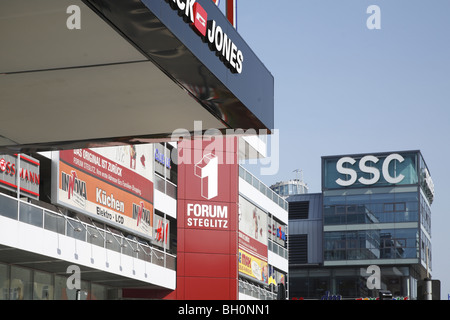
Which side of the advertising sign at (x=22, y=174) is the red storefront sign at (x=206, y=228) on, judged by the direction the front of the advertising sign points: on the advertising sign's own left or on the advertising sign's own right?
on the advertising sign's own left

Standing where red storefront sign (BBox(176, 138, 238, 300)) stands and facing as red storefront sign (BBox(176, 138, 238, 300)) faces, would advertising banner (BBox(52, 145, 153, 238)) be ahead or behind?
ahead

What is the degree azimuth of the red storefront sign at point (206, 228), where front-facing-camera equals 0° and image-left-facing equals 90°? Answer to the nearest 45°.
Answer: approximately 0°

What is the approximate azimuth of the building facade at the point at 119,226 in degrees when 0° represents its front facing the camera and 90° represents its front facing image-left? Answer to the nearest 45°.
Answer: approximately 315°

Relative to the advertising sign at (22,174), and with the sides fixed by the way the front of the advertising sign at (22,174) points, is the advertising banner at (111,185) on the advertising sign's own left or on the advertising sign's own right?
on the advertising sign's own left
